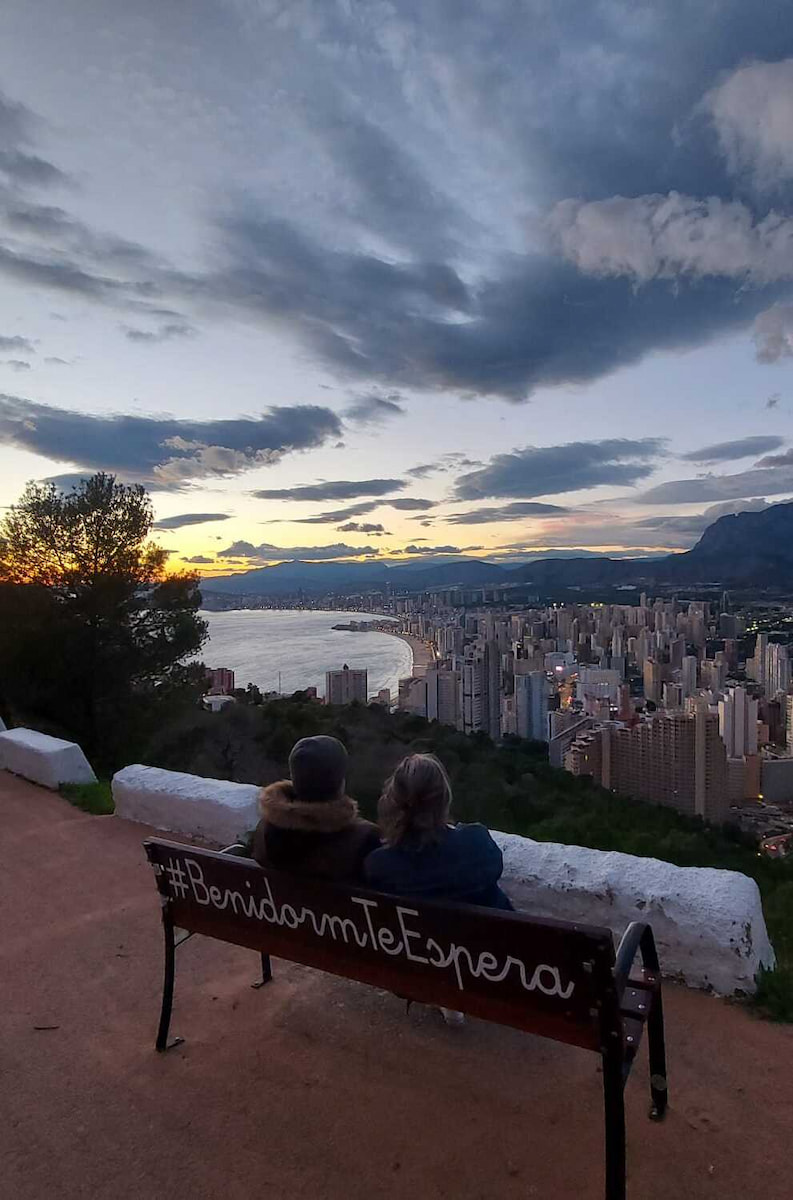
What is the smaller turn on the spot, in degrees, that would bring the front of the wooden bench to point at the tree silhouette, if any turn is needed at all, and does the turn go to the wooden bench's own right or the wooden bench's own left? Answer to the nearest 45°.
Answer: approximately 90° to the wooden bench's own left

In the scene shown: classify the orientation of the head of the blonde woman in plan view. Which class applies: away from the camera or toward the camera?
away from the camera

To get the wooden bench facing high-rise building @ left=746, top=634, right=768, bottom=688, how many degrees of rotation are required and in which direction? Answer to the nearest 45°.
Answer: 0° — it already faces it

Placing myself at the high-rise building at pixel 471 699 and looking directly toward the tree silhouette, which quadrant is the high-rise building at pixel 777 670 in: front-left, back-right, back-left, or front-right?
back-left

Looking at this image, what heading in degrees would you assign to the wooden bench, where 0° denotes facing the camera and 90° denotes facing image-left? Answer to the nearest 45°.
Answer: approximately 225°

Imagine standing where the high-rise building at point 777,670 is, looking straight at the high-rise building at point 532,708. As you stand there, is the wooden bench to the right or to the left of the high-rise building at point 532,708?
left

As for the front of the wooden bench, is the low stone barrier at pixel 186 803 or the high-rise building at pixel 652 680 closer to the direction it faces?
the high-rise building

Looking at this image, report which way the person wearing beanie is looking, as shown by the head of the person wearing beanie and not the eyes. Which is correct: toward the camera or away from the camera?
away from the camera
